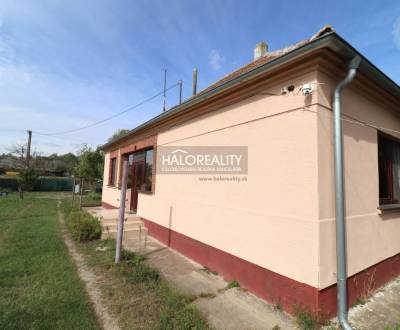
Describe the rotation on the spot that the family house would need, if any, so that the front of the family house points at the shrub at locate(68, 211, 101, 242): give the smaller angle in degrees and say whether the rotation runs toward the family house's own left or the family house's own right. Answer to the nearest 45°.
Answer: approximately 45° to the family house's own right

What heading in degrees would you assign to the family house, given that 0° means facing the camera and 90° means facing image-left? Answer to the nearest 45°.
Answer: approximately 45°

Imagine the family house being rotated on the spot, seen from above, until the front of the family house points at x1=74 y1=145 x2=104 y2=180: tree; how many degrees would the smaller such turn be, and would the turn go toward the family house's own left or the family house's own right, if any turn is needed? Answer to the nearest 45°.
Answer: approximately 90° to the family house's own right

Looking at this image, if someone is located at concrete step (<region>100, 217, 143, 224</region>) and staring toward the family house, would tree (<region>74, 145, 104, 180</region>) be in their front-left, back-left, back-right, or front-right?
back-left
